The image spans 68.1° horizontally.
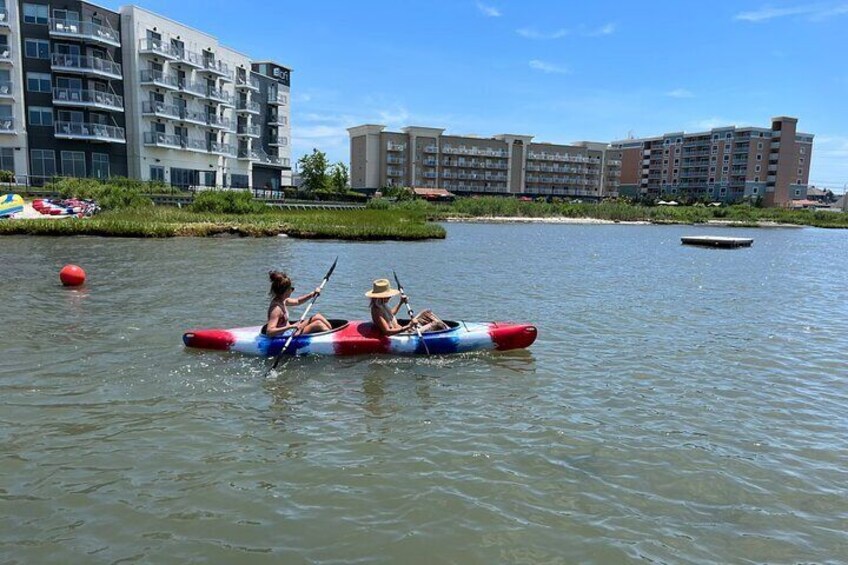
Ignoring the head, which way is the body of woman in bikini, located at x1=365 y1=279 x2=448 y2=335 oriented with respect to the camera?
to the viewer's right

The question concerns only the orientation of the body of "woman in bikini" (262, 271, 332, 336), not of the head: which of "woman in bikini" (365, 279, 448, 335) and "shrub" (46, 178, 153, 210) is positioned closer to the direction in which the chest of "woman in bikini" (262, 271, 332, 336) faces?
the woman in bikini

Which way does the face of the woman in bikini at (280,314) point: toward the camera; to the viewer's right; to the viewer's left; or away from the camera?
to the viewer's right

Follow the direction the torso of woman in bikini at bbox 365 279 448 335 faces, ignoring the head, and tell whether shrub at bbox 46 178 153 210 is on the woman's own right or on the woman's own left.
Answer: on the woman's own left

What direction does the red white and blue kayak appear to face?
to the viewer's right

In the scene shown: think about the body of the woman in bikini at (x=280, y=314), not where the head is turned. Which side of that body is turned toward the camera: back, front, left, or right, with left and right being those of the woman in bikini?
right

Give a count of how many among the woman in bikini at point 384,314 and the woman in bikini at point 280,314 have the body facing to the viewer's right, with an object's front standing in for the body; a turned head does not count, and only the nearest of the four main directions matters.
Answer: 2

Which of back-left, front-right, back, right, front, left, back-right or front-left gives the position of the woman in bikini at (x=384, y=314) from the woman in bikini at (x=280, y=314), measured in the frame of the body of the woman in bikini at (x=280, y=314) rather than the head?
front

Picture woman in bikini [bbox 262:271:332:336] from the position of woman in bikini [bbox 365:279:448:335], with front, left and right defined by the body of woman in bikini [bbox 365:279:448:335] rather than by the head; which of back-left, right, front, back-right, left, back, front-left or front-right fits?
back

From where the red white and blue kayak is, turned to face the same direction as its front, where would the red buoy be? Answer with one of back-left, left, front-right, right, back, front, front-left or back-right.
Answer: back-left
